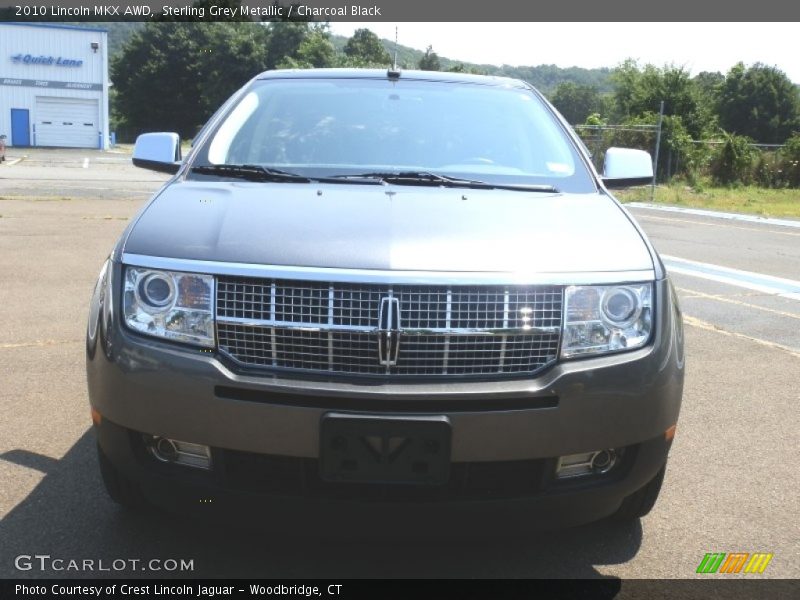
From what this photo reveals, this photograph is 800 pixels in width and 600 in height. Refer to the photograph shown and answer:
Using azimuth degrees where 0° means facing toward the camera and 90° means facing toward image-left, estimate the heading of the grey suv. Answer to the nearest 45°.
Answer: approximately 0°

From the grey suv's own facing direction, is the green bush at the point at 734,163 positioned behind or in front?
behind
